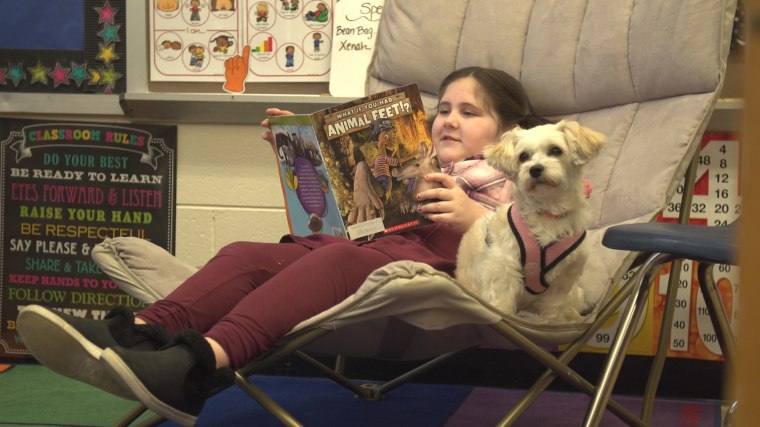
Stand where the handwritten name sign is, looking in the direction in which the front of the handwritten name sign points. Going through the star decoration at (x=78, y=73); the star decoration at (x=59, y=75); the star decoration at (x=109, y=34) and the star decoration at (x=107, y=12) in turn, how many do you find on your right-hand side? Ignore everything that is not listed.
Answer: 4

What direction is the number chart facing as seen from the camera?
toward the camera

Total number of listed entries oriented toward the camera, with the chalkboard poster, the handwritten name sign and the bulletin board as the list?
3

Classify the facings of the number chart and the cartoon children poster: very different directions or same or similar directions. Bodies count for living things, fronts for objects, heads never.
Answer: same or similar directions

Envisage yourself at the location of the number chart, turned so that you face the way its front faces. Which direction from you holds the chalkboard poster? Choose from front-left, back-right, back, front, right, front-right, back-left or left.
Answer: right

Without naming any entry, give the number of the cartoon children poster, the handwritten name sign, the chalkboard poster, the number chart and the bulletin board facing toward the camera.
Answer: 5

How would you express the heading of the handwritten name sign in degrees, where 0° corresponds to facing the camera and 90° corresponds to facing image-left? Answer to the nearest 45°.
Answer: approximately 0°

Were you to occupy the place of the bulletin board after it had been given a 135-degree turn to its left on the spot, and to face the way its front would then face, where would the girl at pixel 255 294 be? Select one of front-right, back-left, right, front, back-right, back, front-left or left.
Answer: back-right

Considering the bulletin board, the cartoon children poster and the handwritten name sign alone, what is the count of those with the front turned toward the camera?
3

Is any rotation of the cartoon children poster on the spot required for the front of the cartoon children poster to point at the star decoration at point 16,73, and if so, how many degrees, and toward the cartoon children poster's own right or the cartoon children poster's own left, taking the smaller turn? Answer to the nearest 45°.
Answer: approximately 90° to the cartoon children poster's own right

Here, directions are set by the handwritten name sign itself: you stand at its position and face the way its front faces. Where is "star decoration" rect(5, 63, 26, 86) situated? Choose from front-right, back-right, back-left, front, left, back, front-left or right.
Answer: right

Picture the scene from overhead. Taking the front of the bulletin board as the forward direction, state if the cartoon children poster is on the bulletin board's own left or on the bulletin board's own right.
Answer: on the bulletin board's own left

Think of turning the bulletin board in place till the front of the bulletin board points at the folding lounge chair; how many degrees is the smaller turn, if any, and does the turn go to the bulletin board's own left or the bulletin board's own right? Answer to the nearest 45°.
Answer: approximately 45° to the bulletin board's own left

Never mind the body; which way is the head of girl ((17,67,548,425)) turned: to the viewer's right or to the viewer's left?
to the viewer's left

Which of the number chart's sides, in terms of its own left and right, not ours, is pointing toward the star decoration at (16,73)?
right

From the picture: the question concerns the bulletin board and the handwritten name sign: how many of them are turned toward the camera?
2

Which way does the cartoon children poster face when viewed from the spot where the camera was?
facing the viewer

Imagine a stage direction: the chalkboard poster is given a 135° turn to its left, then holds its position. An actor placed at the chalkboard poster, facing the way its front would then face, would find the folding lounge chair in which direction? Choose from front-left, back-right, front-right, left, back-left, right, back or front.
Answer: right
